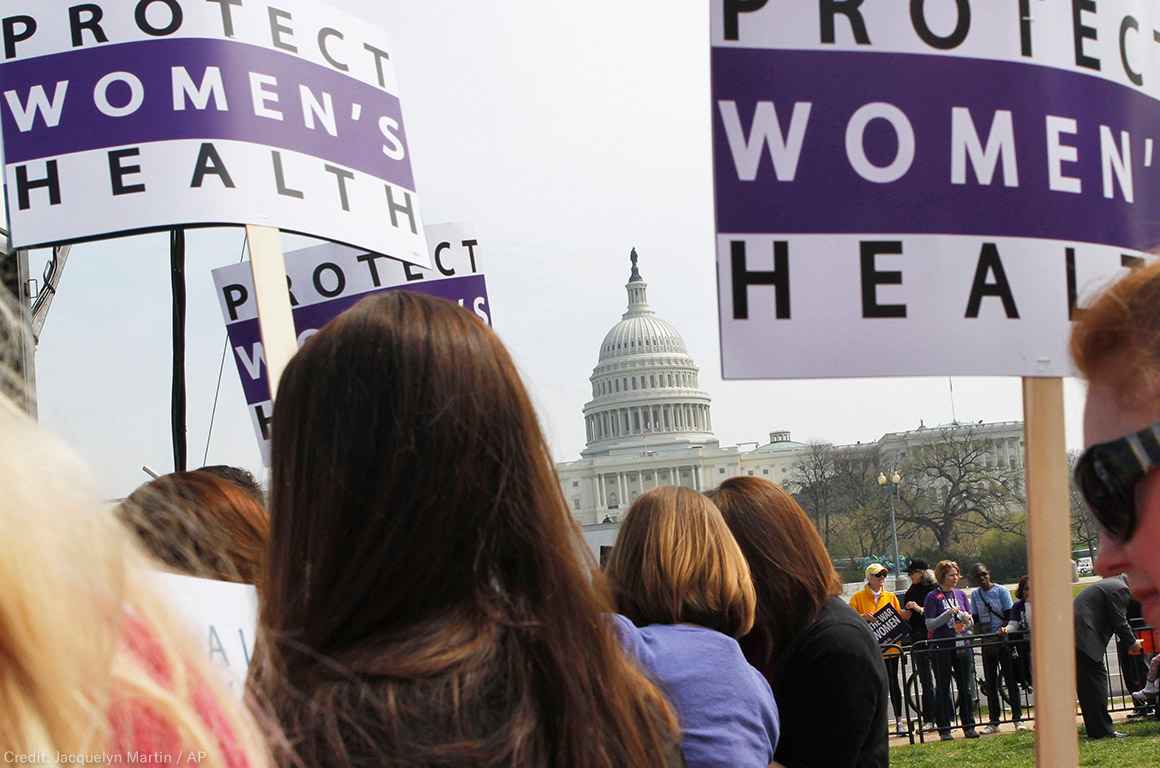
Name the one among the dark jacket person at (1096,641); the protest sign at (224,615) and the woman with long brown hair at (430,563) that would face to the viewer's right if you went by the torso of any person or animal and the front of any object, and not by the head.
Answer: the dark jacket person

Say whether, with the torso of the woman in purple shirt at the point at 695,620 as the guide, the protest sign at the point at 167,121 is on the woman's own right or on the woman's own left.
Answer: on the woman's own left

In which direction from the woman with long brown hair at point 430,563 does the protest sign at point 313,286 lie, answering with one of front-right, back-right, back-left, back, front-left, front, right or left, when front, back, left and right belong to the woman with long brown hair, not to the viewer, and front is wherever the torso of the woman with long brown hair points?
front

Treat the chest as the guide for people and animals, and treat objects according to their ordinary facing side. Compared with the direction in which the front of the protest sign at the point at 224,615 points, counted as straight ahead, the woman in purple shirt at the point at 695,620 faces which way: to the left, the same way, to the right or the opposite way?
the opposite way

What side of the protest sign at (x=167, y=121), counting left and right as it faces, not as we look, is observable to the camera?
front

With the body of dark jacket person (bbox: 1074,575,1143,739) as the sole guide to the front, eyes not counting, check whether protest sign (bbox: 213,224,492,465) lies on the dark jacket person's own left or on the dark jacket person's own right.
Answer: on the dark jacket person's own right

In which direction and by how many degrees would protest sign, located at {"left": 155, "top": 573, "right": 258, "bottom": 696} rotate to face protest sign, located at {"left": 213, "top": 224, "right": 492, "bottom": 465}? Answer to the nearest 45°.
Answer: approximately 180°

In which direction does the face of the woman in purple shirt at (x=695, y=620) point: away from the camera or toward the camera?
away from the camera

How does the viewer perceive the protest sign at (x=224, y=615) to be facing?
facing the viewer

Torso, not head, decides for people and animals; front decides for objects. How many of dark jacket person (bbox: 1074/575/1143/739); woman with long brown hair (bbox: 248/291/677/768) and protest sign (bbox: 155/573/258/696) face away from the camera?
1

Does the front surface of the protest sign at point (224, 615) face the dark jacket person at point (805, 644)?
no

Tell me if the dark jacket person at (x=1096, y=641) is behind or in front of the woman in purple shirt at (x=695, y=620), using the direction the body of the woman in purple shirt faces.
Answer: in front

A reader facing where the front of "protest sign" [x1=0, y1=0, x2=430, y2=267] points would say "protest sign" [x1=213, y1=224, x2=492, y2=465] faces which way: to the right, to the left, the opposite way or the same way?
the same way

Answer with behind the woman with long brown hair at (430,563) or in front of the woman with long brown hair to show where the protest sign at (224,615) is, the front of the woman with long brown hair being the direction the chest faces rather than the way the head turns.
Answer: in front

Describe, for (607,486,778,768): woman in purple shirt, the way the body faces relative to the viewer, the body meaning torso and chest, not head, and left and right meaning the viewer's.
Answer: facing away from the viewer

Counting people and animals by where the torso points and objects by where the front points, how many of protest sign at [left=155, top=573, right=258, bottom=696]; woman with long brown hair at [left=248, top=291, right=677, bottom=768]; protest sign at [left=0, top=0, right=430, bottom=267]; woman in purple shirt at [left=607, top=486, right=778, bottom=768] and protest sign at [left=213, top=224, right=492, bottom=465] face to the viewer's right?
0

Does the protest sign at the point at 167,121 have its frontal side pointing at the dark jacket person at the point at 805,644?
no

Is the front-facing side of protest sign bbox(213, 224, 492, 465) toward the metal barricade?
no

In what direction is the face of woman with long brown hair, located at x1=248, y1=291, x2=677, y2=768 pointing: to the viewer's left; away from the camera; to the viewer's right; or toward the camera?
away from the camera
